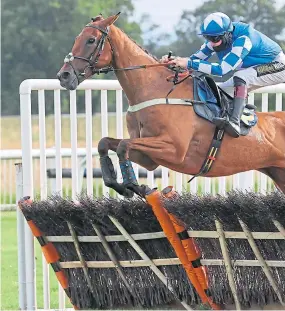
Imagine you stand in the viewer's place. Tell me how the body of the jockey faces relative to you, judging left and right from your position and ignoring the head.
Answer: facing the viewer and to the left of the viewer

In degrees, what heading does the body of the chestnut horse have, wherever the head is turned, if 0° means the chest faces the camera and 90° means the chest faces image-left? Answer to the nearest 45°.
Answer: approximately 90°
